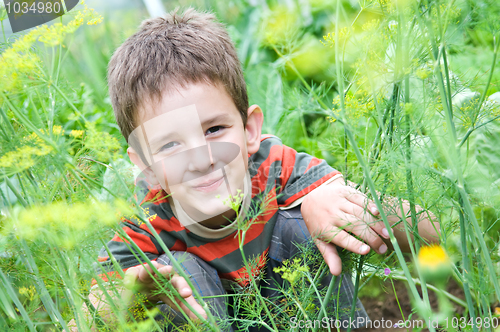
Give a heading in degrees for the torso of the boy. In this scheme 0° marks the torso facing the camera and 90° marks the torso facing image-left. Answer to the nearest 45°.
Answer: approximately 0°
